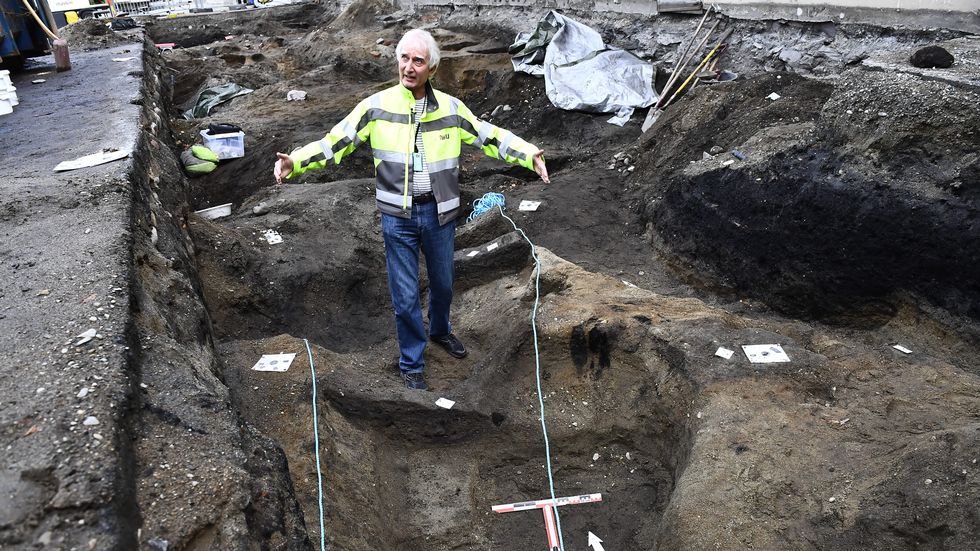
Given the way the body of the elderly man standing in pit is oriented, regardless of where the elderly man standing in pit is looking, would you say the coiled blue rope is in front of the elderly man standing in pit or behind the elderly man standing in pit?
behind

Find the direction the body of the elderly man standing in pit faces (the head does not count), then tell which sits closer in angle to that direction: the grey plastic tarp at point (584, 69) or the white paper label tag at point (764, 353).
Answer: the white paper label tag

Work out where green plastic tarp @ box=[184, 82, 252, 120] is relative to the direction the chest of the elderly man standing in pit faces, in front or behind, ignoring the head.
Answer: behind

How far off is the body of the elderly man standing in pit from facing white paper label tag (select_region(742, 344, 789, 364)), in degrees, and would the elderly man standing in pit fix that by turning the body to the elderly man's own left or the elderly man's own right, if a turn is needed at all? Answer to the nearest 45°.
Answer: approximately 90° to the elderly man's own left

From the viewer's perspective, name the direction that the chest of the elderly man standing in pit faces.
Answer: toward the camera
